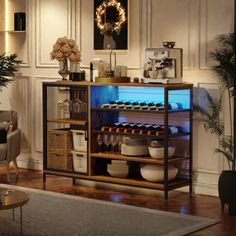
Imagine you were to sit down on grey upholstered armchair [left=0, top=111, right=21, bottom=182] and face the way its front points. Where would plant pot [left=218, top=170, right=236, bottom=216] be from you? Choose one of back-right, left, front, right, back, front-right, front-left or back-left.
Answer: left

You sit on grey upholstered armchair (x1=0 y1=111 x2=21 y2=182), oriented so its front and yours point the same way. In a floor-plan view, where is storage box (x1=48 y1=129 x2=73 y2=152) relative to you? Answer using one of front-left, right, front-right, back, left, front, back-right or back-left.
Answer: left

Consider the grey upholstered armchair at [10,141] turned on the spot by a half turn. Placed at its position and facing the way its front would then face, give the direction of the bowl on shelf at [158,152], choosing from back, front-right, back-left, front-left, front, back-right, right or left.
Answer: right

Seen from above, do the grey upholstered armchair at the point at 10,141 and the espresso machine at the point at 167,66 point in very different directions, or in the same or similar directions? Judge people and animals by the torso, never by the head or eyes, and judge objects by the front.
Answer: same or similar directions

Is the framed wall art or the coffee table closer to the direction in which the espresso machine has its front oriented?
the coffee table

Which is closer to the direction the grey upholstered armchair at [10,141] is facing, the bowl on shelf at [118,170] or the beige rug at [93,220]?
the beige rug

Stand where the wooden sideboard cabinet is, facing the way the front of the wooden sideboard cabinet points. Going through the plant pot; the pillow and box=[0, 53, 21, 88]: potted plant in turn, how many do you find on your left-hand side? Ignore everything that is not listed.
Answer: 1

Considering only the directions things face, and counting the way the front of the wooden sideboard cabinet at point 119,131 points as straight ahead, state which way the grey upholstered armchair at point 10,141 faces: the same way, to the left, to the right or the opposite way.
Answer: the same way

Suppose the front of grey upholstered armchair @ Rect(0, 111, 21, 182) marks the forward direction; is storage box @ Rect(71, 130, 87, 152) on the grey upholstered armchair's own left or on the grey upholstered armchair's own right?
on the grey upholstered armchair's own left

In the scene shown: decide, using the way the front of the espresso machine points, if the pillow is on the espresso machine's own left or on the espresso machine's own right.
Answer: on the espresso machine's own right

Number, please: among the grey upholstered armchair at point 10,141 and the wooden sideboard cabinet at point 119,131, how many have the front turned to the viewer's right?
0

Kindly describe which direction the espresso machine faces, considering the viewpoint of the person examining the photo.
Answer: facing the viewer and to the left of the viewer

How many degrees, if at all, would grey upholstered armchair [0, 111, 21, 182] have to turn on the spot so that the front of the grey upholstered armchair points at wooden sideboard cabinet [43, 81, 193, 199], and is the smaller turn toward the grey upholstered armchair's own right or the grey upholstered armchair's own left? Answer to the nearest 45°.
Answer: approximately 90° to the grey upholstered armchair's own left

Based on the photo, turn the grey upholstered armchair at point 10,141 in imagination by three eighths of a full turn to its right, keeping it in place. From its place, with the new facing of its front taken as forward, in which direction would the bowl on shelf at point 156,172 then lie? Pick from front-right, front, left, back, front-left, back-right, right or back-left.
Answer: back-right

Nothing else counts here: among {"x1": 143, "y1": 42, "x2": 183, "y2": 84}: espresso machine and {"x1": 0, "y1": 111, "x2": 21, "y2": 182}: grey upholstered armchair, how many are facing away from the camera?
0

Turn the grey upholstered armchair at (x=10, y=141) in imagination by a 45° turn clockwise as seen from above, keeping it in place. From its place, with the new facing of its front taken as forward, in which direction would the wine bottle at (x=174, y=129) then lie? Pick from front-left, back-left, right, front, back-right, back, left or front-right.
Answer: back-left

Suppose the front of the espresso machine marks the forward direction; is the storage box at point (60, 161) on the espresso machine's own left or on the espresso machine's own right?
on the espresso machine's own right
